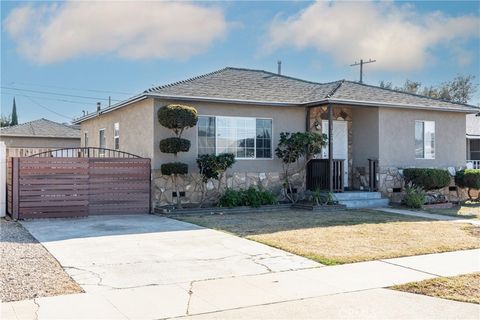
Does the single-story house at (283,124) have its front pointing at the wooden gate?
no

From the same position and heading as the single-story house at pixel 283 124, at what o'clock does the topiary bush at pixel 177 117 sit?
The topiary bush is roughly at 3 o'clock from the single-story house.

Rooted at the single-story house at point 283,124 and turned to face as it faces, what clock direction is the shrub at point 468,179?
The shrub is roughly at 10 o'clock from the single-story house.

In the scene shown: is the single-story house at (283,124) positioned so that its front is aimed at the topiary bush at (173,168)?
no

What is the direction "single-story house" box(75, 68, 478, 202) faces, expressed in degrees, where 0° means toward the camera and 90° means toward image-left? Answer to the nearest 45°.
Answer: approximately 315°

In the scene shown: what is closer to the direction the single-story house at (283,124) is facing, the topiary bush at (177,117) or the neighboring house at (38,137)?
the topiary bush

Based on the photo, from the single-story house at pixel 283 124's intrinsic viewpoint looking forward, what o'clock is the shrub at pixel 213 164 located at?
The shrub is roughly at 1 o'clock from the single-story house.

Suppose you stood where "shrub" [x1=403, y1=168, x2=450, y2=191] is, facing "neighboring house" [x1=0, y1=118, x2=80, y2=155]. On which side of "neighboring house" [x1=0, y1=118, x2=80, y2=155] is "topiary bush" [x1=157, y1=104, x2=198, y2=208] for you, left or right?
left

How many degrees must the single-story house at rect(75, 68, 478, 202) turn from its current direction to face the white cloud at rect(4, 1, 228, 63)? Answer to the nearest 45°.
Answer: approximately 135° to its right

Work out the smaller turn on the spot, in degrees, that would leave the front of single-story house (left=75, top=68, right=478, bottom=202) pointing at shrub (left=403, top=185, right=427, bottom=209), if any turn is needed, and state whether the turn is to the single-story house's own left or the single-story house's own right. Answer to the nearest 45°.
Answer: approximately 45° to the single-story house's own left
